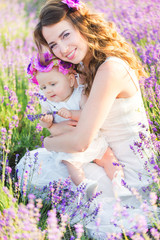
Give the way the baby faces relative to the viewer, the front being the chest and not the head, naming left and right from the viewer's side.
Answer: facing the viewer and to the left of the viewer

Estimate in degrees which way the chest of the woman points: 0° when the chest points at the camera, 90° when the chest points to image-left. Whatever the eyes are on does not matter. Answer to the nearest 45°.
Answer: approximately 90°

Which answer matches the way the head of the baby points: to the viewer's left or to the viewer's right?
to the viewer's left
